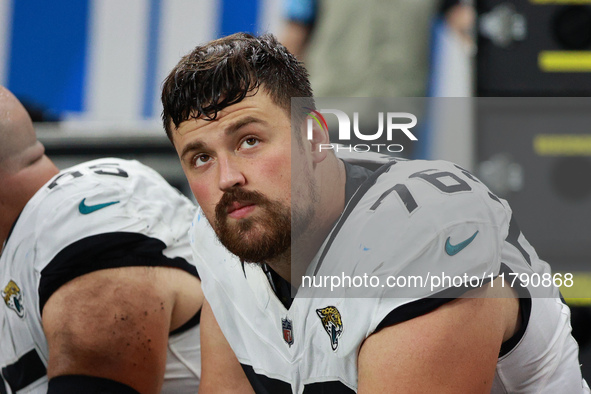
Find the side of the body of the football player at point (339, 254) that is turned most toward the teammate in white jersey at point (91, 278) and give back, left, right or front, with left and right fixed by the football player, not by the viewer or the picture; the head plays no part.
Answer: right

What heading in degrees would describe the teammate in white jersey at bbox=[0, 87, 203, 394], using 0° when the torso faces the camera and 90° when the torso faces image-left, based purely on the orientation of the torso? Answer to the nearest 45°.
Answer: approximately 90°
